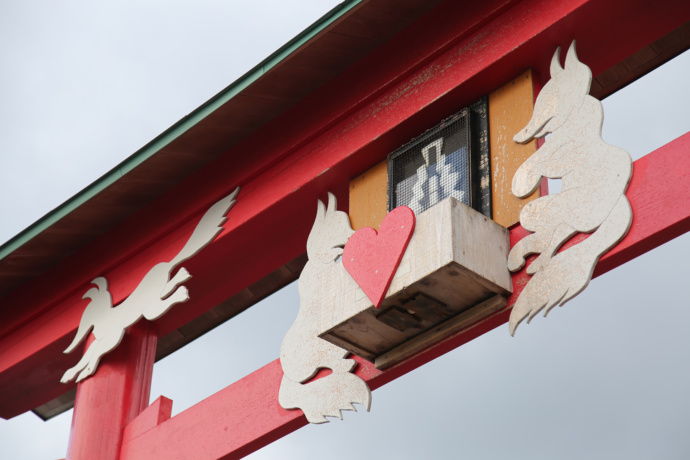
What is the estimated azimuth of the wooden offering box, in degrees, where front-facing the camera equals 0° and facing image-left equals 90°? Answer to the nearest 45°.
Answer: approximately 45°

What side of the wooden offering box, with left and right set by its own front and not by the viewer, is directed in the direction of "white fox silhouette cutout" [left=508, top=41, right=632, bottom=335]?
left

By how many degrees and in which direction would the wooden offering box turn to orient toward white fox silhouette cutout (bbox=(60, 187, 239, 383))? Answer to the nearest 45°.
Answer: approximately 90° to its right

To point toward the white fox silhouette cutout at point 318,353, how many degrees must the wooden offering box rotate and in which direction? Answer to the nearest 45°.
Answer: approximately 90° to its right
